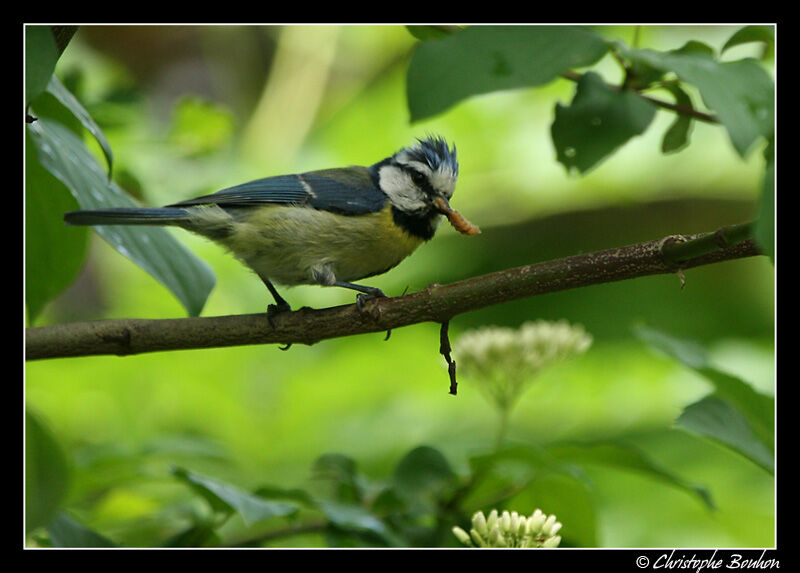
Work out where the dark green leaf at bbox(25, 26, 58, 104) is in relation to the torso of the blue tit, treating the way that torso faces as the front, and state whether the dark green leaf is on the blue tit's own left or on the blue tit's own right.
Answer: on the blue tit's own right

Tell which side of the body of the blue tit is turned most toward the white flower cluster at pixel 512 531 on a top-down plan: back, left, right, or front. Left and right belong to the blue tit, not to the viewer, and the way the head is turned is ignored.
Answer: right

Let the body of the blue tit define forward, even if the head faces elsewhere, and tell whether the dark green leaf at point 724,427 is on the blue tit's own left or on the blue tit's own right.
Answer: on the blue tit's own right

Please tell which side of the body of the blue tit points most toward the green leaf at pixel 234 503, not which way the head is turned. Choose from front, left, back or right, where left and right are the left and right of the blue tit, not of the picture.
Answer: right

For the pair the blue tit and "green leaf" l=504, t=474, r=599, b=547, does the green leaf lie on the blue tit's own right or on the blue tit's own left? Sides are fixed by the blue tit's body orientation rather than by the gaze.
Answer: on the blue tit's own right

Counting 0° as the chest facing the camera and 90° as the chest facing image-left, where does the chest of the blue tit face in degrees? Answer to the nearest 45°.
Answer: approximately 270°
